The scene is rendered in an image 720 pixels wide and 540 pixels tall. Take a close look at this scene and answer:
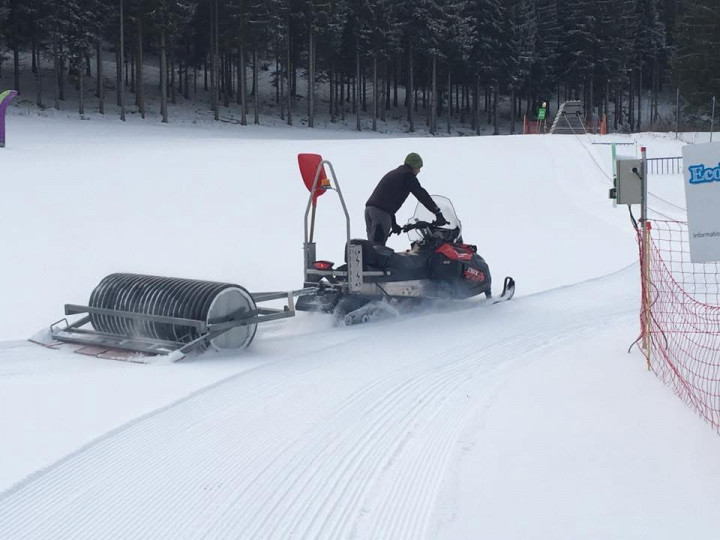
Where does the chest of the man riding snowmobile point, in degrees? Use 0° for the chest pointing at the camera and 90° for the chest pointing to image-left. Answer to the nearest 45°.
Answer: approximately 225°

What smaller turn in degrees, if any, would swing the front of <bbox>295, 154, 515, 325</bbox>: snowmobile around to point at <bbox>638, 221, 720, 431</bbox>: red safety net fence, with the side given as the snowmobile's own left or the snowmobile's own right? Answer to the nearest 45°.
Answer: approximately 90° to the snowmobile's own right

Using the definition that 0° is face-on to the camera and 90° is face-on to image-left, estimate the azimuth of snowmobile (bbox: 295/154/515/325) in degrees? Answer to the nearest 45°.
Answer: approximately 225°

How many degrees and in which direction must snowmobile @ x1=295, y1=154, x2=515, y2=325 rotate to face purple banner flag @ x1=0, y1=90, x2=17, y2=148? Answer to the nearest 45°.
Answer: approximately 90° to its left

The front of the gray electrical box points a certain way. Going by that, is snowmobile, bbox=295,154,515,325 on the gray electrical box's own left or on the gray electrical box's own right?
on the gray electrical box's own right

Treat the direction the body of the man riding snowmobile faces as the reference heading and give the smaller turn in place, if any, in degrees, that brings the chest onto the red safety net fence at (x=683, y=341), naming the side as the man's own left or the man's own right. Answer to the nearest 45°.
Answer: approximately 90° to the man's own right

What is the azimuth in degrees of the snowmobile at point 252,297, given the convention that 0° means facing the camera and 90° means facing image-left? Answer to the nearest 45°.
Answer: approximately 225°
